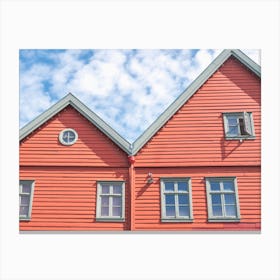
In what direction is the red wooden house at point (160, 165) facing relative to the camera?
toward the camera
